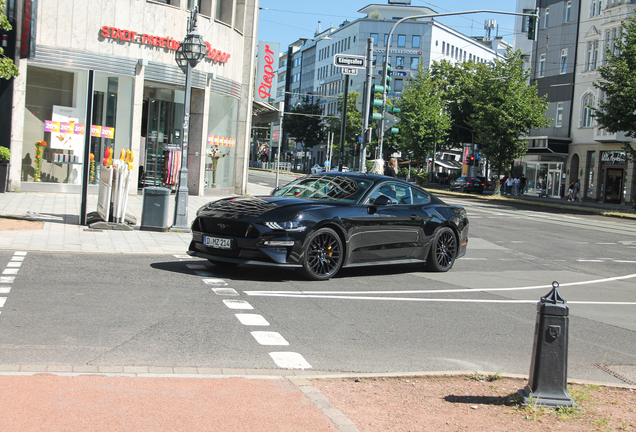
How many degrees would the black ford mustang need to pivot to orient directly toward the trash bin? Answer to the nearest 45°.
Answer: approximately 90° to its right

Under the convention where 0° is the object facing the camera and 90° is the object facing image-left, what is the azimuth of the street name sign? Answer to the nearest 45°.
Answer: approximately 0°

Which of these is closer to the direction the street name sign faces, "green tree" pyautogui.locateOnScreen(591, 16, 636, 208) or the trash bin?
the trash bin

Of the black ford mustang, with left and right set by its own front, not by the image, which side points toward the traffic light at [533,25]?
back

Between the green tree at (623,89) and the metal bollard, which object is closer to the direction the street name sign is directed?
the metal bollard

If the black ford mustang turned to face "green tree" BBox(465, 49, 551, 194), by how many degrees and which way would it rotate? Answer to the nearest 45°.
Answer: approximately 135° to its right

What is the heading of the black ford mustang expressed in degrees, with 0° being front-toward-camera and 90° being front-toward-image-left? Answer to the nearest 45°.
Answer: approximately 45°

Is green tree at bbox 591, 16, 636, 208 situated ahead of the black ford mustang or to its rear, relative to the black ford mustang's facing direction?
to the rear
